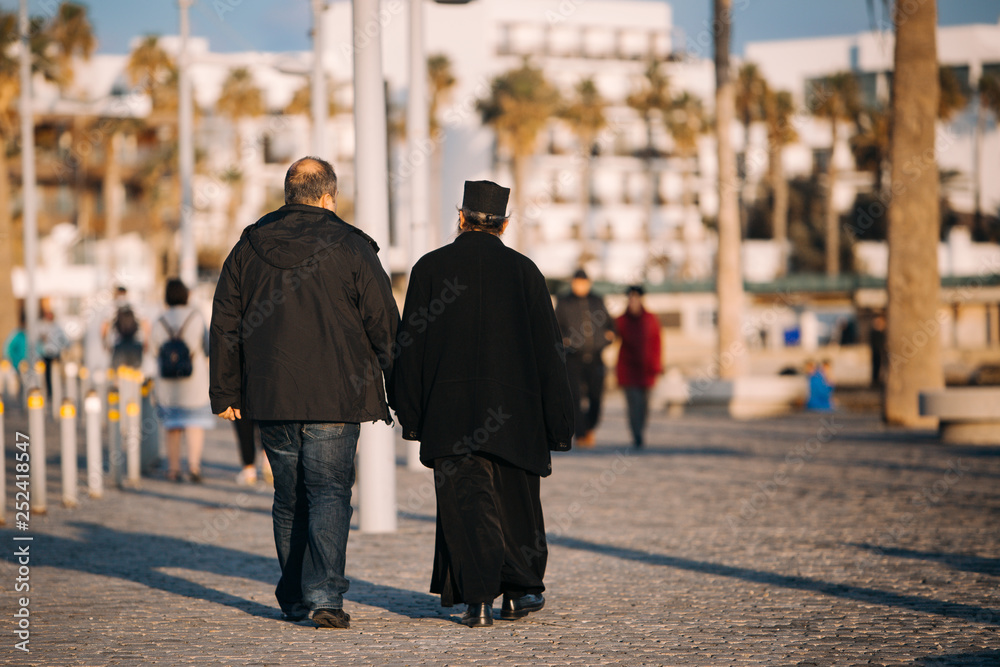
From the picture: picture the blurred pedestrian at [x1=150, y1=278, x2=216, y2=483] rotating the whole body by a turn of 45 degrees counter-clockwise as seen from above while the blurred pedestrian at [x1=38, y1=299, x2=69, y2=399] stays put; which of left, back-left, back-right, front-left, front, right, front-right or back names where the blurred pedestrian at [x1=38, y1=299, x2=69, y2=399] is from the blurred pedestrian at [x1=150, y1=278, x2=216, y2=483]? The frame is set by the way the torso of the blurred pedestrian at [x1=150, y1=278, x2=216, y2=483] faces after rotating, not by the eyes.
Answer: front-right

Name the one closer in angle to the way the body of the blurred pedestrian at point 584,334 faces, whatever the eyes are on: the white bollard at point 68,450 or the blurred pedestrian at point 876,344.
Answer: the white bollard

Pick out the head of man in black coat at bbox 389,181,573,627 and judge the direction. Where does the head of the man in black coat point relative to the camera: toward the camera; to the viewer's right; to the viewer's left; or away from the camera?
away from the camera

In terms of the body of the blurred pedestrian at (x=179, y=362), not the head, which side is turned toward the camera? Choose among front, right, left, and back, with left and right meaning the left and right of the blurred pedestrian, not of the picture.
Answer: back

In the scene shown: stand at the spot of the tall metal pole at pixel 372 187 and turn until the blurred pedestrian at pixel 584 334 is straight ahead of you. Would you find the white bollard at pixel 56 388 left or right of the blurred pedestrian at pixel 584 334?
left

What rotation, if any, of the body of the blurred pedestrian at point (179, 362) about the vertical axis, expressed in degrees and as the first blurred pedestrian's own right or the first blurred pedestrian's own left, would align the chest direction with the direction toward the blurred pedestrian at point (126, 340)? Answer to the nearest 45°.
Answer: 0° — they already face them

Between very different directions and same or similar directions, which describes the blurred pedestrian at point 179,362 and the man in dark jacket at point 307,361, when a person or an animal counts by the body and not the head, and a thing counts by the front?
same or similar directions

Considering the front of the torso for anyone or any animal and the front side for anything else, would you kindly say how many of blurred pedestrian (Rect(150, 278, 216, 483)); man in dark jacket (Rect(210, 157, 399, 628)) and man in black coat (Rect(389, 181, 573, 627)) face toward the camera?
0

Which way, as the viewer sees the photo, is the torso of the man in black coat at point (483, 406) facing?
away from the camera

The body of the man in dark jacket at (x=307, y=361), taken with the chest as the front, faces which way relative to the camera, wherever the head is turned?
away from the camera

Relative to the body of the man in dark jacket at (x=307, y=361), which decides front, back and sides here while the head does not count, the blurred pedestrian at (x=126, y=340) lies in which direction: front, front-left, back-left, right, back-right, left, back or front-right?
front

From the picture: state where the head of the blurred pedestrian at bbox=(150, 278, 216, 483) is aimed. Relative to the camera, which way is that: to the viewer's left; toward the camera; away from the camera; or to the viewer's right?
away from the camera

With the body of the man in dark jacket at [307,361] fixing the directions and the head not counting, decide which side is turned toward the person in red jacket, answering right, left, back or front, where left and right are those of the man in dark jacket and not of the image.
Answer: front

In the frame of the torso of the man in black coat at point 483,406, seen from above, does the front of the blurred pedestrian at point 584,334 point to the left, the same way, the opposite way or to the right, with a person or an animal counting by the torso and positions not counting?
the opposite way

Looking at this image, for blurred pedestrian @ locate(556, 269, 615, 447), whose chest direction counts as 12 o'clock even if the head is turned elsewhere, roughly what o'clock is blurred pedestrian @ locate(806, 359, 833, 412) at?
blurred pedestrian @ locate(806, 359, 833, 412) is roughly at 7 o'clock from blurred pedestrian @ locate(556, 269, 615, 447).

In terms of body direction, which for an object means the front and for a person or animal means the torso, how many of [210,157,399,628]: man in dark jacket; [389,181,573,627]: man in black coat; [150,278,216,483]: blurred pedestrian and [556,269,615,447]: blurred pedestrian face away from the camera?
3

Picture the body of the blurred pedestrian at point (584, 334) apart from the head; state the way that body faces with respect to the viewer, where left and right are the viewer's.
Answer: facing the viewer
